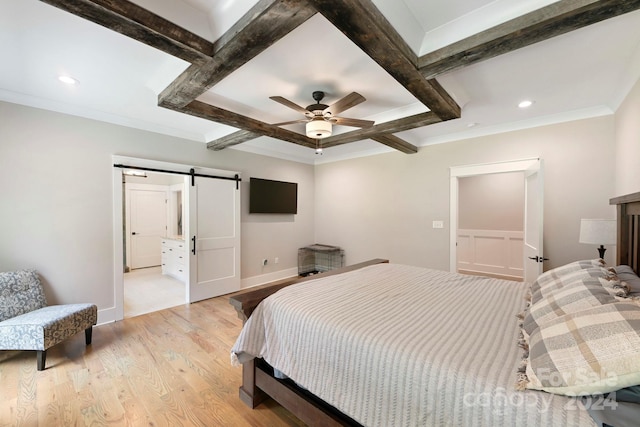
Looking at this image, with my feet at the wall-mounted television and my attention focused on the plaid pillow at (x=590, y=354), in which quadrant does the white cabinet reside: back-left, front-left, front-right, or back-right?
back-right

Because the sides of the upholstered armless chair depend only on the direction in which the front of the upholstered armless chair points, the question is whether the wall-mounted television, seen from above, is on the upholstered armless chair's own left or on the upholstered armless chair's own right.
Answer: on the upholstered armless chair's own left

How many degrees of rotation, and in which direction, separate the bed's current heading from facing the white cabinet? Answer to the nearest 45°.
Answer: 0° — it already faces it

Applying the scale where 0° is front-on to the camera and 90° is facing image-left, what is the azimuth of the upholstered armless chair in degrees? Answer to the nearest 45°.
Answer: approximately 315°

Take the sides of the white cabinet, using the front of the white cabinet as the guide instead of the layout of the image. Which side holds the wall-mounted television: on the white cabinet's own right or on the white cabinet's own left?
on the white cabinet's own left

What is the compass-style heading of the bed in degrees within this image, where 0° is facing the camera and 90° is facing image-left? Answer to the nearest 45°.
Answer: approximately 135°

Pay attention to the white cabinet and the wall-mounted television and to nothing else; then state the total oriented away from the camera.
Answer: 0

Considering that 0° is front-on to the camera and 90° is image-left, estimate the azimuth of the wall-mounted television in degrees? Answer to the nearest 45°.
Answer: approximately 315°

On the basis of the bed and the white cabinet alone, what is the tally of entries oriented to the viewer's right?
0

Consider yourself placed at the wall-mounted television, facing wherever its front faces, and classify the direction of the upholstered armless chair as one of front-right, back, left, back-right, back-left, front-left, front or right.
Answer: right

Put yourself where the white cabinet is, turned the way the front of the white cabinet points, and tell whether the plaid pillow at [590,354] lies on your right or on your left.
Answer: on your left
